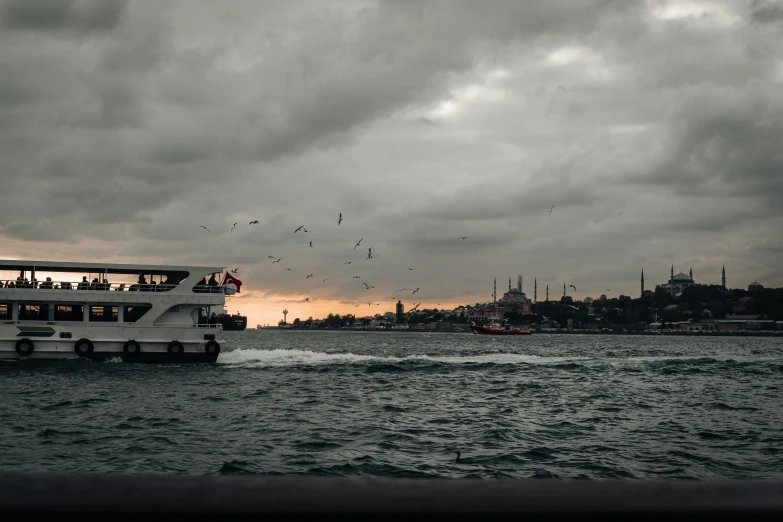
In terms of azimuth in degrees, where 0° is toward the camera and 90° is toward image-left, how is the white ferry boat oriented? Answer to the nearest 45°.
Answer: approximately 90°
